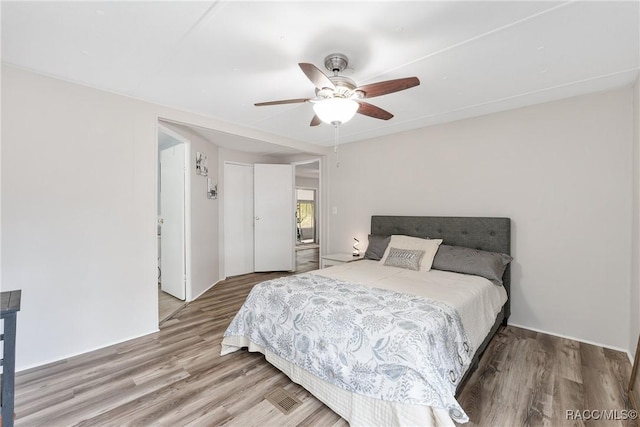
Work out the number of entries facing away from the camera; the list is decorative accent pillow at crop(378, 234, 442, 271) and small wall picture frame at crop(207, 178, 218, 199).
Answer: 0

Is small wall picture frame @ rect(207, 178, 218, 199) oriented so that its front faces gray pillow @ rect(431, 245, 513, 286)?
yes

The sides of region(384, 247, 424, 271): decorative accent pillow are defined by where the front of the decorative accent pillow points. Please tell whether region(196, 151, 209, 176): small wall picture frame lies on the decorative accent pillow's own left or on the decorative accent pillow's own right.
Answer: on the decorative accent pillow's own right

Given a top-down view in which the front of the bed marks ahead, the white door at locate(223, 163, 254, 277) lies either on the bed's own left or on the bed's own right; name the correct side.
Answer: on the bed's own right

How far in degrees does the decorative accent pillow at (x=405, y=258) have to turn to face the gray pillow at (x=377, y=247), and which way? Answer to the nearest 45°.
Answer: approximately 90° to its right

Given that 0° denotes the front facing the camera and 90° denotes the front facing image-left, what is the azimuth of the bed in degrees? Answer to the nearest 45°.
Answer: approximately 45°

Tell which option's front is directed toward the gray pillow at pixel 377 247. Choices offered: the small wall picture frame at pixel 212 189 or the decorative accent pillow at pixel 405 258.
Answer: the small wall picture frame

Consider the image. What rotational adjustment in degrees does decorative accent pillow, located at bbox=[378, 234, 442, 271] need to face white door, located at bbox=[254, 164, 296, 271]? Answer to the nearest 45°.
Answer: approximately 90° to its right

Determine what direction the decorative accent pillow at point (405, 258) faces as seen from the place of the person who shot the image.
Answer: facing the viewer and to the left of the viewer

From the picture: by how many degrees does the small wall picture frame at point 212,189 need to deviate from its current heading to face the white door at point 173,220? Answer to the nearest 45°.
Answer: approximately 90° to its right

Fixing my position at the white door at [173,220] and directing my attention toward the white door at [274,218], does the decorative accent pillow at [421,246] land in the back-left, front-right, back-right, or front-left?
front-right

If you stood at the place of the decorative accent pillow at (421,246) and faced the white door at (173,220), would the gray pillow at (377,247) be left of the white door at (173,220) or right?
right

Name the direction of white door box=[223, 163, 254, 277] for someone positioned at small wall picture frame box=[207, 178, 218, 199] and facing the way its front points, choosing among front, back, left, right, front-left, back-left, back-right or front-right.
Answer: left

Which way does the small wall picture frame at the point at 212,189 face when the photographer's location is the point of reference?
facing the viewer and to the right of the viewer

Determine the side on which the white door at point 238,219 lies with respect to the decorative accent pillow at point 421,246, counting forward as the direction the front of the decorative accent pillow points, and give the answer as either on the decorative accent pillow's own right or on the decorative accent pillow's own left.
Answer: on the decorative accent pillow's own right
